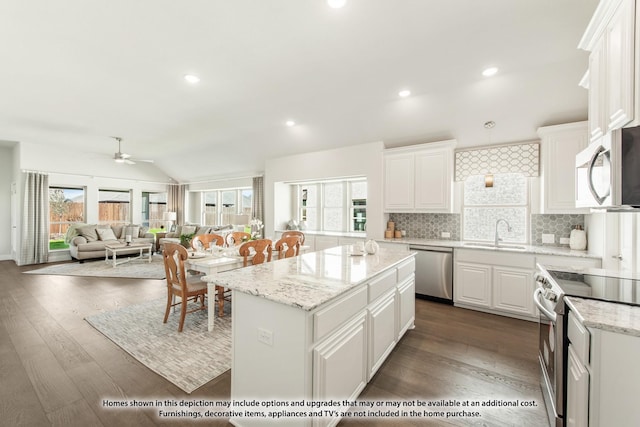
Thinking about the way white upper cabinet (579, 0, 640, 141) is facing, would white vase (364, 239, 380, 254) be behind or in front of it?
in front

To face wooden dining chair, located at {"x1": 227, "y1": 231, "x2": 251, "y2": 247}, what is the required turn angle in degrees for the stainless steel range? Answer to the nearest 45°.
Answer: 0° — it already faces it

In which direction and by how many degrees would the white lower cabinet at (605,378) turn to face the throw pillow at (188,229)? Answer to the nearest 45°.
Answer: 0° — it already faces it

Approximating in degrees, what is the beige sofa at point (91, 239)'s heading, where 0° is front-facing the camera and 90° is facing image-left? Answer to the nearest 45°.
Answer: approximately 315°

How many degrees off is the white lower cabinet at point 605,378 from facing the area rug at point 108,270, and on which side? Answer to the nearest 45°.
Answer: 0° — it already faces it

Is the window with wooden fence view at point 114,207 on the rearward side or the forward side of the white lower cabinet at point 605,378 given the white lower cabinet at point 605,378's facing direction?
on the forward side

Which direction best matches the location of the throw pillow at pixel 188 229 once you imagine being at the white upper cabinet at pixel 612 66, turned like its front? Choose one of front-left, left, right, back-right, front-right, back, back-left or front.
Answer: front

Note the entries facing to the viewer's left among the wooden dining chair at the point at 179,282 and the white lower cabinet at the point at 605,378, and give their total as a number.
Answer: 1

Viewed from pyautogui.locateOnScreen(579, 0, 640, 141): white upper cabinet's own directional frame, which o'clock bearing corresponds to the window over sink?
The window over sink is roughly at 2 o'clock from the white upper cabinet.

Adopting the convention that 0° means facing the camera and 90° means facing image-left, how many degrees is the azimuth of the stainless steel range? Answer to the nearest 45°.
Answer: approximately 90°

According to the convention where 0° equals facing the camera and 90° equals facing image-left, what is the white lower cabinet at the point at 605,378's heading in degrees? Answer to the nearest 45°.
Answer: approximately 90°

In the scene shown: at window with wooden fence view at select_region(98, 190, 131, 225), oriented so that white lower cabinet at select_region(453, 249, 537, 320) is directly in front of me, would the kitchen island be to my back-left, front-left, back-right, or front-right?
front-right

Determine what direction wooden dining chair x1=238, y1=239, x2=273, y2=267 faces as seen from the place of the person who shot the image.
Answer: facing away from the viewer and to the left of the viewer

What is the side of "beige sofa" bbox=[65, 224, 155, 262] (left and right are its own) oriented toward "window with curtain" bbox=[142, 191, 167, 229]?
left

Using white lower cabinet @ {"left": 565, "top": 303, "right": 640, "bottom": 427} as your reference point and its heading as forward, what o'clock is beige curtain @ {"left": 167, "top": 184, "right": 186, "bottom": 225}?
The beige curtain is roughly at 12 o'clock from the white lower cabinet.

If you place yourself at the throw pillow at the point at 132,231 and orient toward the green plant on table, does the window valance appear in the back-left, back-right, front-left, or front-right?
front-left

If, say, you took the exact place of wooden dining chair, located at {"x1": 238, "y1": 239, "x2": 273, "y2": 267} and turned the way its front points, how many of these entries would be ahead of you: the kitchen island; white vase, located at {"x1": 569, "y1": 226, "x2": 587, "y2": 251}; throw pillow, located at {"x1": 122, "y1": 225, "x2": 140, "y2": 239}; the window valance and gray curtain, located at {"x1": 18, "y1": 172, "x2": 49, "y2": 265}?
2
